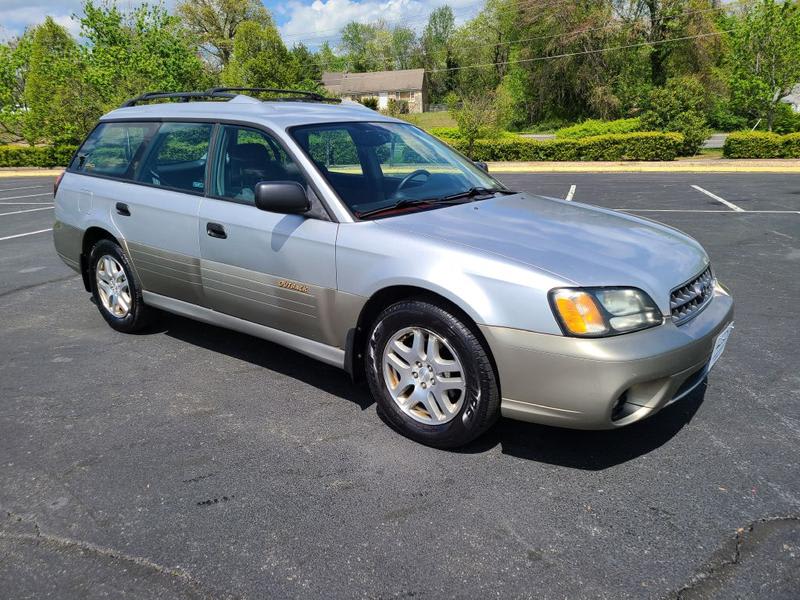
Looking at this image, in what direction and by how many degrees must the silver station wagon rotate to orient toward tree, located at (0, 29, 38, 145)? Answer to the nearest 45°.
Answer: approximately 180°

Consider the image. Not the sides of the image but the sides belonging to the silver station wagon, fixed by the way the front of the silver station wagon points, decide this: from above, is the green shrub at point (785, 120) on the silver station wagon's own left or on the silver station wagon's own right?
on the silver station wagon's own left

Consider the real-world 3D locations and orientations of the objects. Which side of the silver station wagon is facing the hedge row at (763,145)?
left

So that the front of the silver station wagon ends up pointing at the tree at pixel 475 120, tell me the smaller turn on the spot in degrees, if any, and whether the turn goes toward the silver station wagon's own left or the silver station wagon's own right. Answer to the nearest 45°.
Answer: approximately 135° to the silver station wagon's own left

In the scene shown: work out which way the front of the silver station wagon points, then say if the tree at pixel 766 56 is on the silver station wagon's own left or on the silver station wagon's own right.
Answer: on the silver station wagon's own left

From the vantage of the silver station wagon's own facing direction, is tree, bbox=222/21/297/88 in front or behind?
behind

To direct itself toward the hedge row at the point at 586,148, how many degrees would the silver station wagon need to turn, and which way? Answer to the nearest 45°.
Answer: approximately 135° to its left

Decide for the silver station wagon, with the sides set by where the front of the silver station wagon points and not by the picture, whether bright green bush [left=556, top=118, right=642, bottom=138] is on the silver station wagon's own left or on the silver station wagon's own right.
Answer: on the silver station wagon's own left

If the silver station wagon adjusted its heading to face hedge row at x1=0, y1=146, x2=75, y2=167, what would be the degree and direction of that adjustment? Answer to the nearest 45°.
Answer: approximately 180°

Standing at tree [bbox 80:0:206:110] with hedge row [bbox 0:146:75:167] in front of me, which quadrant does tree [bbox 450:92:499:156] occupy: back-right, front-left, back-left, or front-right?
front-left

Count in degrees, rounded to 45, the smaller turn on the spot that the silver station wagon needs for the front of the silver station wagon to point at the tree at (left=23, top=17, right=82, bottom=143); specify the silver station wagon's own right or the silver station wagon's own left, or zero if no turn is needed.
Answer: approximately 180°

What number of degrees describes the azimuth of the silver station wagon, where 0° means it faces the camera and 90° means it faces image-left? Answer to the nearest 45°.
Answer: approximately 315°
